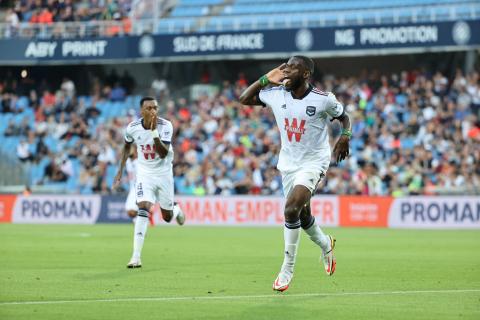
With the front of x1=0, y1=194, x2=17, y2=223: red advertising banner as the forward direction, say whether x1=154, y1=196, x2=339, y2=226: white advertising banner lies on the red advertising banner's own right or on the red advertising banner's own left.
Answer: on the red advertising banner's own left

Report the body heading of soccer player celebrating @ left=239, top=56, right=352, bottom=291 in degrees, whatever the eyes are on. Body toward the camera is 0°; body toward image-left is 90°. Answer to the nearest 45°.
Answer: approximately 45°

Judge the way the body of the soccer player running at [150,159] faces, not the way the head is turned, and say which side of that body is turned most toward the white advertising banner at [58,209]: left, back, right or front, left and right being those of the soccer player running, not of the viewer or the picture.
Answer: back

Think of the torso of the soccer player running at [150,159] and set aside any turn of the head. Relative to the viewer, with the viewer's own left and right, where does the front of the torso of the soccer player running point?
facing the viewer

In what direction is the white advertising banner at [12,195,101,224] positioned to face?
toward the camera

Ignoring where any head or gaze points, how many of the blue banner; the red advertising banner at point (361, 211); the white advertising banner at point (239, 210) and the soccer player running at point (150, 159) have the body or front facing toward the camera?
4

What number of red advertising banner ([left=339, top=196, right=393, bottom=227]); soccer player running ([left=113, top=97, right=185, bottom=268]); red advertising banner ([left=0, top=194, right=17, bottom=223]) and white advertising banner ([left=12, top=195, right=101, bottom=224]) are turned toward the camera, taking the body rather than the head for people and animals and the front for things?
4

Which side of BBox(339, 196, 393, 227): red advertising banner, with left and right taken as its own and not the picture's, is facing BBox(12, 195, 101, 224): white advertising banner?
right

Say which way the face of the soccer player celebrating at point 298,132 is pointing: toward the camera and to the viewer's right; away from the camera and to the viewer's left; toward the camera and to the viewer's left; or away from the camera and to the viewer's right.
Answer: toward the camera and to the viewer's left

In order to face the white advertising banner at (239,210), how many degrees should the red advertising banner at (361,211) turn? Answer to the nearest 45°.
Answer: approximately 90° to its right

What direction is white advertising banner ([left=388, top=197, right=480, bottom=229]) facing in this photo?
toward the camera

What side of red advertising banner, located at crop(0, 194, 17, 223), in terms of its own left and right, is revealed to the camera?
front
